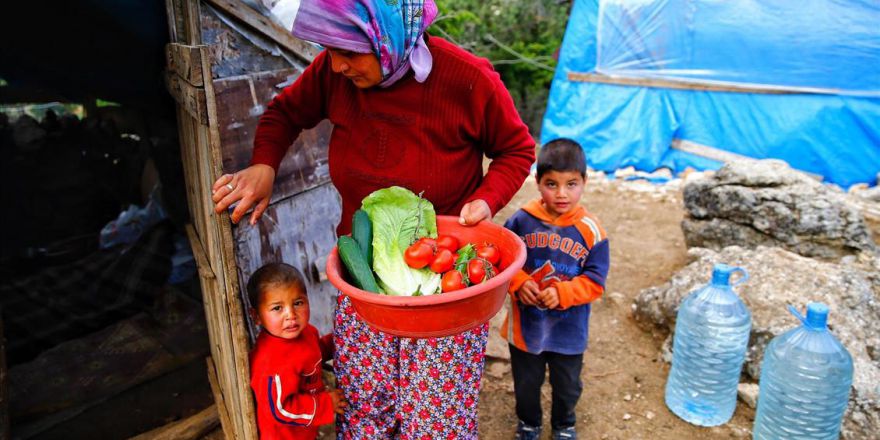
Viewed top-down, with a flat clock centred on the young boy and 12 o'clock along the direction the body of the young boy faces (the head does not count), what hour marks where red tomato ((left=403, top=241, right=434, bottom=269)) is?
The red tomato is roughly at 1 o'clock from the young boy.

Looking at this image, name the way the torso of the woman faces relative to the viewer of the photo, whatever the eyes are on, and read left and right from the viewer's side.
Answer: facing the viewer and to the left of the viewer

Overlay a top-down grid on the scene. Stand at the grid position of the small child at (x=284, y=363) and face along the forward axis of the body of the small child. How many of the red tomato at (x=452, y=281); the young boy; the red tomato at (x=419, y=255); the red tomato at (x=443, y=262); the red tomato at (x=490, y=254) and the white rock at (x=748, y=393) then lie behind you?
0

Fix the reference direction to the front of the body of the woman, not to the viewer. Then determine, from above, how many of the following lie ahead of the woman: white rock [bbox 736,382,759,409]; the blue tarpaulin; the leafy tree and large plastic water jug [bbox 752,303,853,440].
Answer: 0

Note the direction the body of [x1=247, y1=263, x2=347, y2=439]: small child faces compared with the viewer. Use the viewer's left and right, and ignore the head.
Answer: facing the viewer and to the right of the viewer

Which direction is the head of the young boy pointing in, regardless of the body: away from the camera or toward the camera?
toward the camera

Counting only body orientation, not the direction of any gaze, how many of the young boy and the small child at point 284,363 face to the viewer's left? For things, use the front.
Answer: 0

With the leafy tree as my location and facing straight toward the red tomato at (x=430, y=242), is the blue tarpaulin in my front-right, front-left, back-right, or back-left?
front-left

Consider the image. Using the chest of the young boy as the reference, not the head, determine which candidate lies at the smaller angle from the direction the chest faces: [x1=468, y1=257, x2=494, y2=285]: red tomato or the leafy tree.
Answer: the red tomato

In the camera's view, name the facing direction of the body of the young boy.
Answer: toward the camera

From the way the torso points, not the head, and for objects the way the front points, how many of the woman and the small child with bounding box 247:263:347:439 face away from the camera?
0

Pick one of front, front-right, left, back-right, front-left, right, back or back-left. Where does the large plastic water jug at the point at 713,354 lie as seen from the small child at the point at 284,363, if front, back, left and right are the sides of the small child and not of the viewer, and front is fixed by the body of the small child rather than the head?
front-left

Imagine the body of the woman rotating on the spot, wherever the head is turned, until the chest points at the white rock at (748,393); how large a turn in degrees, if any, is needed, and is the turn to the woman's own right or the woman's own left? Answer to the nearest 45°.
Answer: approximately 135° to the woman's own left

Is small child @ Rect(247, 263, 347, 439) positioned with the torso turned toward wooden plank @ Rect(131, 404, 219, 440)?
no

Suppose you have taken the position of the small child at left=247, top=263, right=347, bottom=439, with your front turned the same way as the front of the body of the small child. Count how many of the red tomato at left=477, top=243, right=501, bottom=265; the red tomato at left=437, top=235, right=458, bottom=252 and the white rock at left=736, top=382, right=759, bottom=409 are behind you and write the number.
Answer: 0

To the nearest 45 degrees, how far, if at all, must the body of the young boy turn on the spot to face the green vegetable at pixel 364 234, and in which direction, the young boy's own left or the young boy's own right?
approximately 45° to the young boy's own right

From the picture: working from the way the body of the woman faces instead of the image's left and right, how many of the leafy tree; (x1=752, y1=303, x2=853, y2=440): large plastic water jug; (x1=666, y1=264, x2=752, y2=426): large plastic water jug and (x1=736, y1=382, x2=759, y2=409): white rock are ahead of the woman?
0
